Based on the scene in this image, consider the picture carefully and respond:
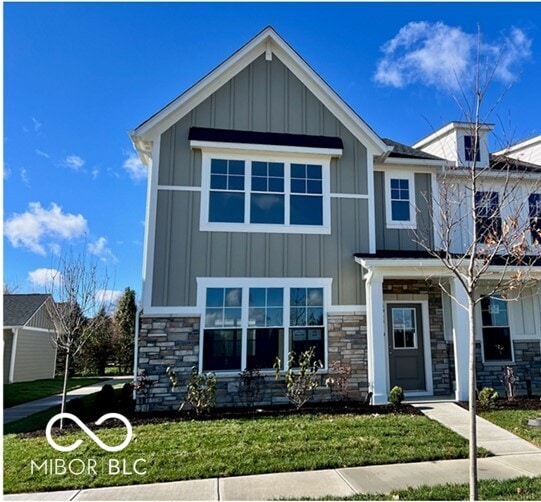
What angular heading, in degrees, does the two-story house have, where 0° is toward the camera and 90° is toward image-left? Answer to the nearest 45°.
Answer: approximately 0°

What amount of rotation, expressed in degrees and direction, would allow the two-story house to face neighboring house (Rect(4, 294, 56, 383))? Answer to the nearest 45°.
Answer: approximately 135° to its right

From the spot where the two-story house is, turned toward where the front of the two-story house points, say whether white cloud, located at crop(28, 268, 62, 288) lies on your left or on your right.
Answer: on your right

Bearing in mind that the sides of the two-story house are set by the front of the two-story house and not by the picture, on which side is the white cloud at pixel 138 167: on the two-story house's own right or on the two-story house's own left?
on the two-story house's own right
